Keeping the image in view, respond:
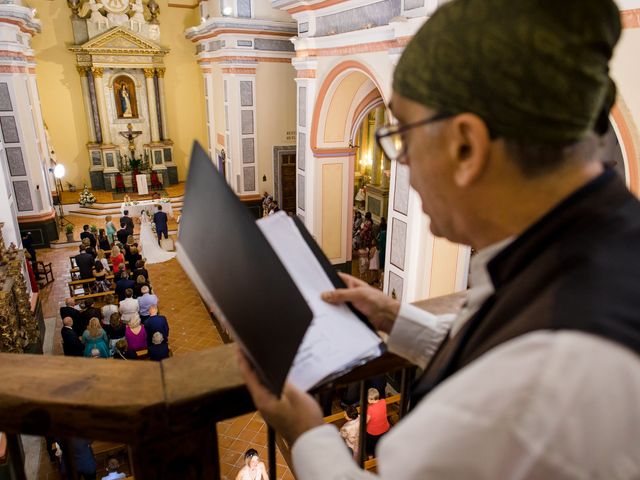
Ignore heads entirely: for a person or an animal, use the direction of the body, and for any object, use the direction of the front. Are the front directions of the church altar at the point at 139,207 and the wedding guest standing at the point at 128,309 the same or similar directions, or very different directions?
very different directions

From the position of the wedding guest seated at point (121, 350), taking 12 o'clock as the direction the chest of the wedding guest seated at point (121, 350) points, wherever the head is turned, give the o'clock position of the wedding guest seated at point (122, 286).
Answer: the wedding guest seated at point (122, 286) is roughly at 12 o'clock from the wedding guest seated at point (121, 350).

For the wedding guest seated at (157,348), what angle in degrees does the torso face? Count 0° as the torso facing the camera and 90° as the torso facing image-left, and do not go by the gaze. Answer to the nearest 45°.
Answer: approximately 180°

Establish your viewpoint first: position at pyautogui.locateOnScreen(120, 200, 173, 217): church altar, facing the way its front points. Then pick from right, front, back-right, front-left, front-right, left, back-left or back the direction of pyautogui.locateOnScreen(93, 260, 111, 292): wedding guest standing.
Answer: front

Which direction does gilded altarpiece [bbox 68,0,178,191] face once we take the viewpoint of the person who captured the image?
facing the viewer

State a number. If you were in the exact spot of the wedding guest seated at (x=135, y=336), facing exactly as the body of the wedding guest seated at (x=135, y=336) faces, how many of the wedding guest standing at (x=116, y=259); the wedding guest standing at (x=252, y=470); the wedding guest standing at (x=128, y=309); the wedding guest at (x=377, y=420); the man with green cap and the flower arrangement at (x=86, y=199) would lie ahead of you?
3

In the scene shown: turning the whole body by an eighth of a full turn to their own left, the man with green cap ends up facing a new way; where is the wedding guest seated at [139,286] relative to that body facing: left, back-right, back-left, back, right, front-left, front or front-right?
front-right

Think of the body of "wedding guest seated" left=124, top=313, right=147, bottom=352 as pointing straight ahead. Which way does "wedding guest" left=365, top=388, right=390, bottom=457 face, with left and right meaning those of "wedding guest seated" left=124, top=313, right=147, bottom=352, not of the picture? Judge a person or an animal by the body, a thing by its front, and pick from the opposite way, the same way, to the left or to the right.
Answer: the same way

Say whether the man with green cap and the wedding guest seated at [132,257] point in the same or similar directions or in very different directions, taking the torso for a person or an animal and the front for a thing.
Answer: same or similar directions

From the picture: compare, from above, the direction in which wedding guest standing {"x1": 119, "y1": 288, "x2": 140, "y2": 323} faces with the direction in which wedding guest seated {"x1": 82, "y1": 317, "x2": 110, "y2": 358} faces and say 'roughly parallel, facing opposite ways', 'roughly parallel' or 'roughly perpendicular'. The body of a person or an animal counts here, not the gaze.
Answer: roughly parallel

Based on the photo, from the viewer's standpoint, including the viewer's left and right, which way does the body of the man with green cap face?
facing away from the viewer and to the left of the viewer

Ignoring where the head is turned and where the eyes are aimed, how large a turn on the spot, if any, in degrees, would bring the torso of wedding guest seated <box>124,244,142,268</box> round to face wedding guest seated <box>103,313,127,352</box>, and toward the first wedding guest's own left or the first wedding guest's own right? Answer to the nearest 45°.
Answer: approximately 180°

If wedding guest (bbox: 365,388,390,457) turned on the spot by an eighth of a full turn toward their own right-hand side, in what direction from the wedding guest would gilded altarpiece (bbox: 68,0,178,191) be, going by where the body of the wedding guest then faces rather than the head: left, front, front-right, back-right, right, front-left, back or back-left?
front-left

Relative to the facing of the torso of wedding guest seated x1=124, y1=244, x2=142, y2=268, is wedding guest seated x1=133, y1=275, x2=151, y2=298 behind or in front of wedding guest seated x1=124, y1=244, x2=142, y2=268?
behind

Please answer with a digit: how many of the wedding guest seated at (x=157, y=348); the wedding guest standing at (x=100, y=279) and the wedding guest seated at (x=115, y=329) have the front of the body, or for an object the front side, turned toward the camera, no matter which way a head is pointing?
0

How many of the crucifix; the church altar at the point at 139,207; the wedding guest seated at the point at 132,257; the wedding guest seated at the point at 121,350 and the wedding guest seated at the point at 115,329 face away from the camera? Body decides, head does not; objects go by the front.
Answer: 3

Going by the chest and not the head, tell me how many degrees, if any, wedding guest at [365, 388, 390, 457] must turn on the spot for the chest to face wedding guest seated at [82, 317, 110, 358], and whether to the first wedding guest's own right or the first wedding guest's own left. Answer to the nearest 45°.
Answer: approximately 45° to the first wedding guest's own left

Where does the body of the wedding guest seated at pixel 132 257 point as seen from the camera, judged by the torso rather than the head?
away from the camera

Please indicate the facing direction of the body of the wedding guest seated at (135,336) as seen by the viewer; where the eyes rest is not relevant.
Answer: away from the camera

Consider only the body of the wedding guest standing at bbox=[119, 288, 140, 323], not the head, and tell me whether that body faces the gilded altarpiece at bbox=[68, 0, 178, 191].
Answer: yes

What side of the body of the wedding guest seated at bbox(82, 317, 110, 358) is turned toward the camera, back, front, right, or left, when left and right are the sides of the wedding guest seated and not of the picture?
back

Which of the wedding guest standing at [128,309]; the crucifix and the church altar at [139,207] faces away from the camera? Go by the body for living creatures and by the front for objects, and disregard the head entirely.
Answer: the wedding guest standing

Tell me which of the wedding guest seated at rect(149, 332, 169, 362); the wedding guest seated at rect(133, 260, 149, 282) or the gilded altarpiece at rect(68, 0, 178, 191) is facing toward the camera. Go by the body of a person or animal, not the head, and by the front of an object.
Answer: the gilded altarpiece

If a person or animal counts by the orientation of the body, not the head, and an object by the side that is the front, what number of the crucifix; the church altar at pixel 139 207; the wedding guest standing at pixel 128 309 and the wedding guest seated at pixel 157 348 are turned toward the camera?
2

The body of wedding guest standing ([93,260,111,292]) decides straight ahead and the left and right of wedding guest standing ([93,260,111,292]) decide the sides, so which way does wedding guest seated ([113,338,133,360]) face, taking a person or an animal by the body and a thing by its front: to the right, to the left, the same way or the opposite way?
the same way
